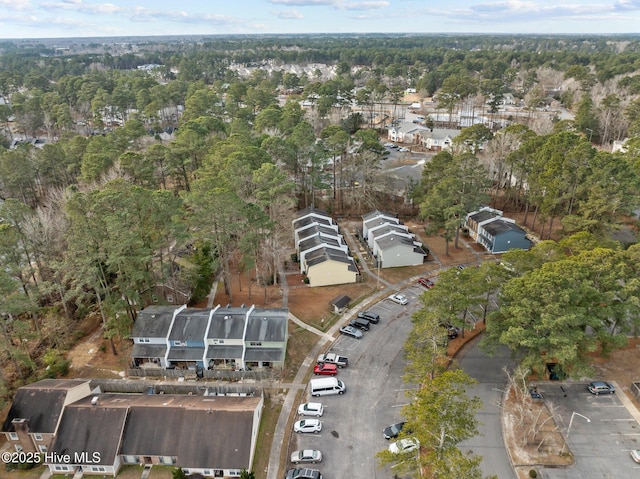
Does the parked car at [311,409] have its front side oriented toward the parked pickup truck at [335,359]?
no

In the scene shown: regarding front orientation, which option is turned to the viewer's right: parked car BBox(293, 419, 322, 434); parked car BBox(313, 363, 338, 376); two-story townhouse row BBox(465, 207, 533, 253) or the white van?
the white van

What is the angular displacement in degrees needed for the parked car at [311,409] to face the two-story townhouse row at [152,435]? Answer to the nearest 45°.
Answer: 0° — it already faces it

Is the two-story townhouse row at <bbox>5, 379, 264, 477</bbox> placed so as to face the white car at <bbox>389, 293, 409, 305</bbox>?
no

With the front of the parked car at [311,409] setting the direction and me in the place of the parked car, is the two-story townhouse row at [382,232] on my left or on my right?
on my right

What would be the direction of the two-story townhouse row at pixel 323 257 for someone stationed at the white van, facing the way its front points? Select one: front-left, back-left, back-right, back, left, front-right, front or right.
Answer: left

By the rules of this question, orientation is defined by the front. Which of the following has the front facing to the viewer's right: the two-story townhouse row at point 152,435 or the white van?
the white van

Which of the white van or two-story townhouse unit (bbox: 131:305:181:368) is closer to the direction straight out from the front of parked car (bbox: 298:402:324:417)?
the two-story townhouse unit

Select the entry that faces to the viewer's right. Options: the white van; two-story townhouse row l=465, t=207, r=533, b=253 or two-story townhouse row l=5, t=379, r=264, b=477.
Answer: the white van

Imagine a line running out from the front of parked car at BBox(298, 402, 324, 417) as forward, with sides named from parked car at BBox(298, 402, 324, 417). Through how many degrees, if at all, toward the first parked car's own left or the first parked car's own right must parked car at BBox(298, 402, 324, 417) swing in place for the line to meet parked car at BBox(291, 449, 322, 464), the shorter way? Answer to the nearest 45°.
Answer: approximately 90° to the first parked car's own left

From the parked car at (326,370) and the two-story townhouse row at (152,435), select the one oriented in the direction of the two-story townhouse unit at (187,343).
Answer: the parked car

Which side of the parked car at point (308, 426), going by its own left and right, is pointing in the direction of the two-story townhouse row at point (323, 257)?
right

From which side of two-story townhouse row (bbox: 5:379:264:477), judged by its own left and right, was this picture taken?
front

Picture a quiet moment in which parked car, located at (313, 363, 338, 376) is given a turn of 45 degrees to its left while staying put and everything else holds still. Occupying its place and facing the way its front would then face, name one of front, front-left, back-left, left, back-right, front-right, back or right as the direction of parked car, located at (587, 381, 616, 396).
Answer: back-left

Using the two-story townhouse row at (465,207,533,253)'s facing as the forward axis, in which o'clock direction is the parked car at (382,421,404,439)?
The parked car is roughly at 11 o'clock from the two-story townhouse row.

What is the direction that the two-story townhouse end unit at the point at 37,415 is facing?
toward the camera

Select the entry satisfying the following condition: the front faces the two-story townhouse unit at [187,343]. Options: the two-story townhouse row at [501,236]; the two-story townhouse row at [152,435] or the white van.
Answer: the two-story townhouse row at [501,236]

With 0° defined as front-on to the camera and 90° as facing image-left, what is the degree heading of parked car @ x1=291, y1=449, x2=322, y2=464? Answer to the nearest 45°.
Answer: approximately 90°

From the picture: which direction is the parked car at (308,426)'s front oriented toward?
to the viewer's left

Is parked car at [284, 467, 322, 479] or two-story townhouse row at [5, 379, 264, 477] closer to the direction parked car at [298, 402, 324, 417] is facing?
the two-story townhouse row

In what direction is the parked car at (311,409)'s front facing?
to the viewer's left

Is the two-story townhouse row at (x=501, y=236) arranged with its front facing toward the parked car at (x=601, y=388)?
no

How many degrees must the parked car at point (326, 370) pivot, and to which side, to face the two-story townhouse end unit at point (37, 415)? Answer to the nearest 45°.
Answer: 0° — it already faces it
